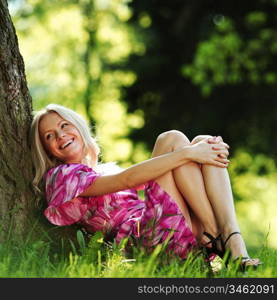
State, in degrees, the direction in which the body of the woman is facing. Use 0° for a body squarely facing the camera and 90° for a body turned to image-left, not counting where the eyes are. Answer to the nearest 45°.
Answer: approximately 270°

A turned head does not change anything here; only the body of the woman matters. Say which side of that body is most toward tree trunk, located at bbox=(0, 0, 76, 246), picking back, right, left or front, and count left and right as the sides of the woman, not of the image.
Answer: back
